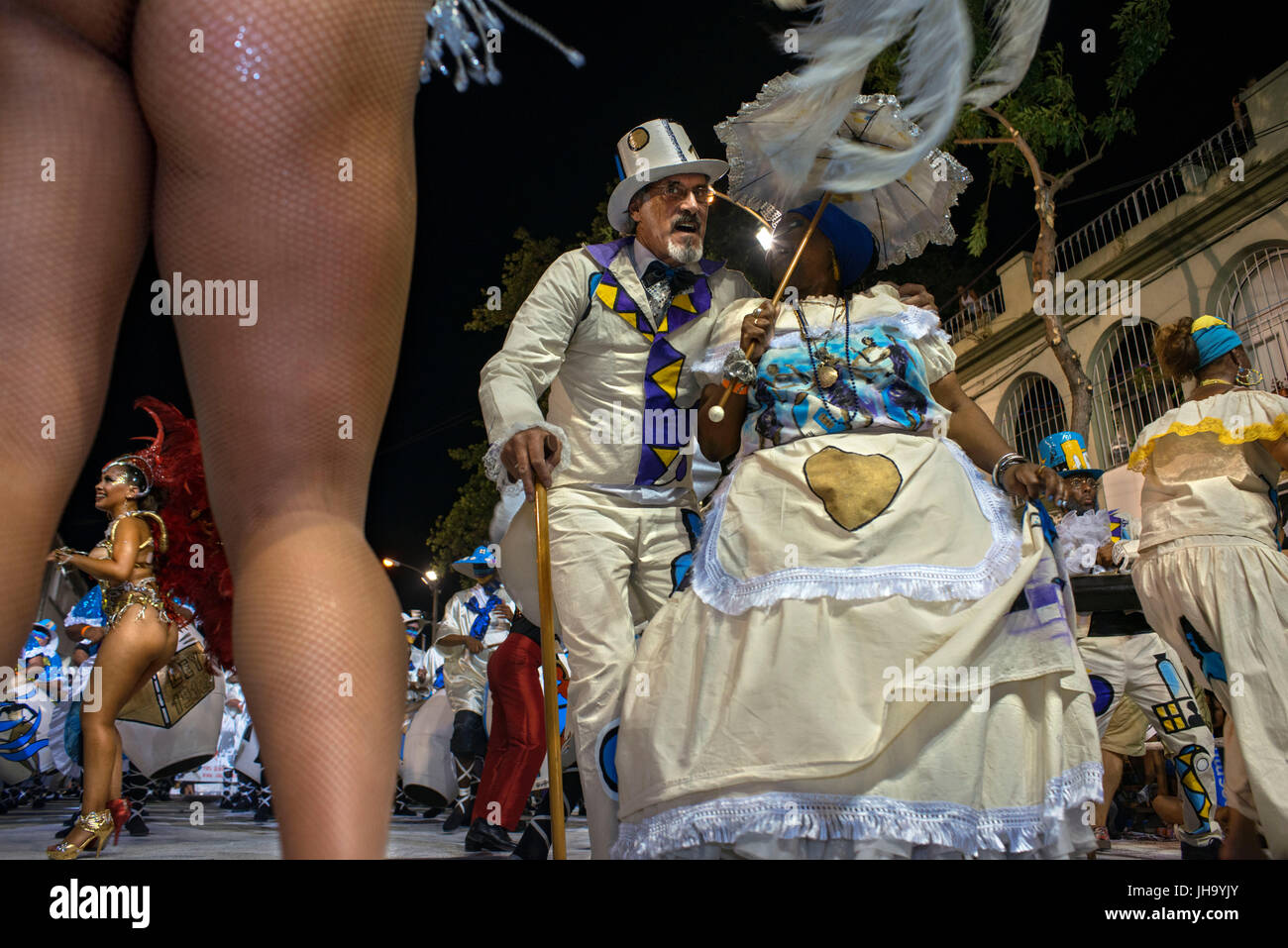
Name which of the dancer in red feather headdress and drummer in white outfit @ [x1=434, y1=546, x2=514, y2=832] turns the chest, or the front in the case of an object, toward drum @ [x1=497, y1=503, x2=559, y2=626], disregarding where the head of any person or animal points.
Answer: the drummer in white outfit

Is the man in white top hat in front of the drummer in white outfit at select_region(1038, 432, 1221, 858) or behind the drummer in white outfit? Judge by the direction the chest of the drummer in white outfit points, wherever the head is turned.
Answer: in front

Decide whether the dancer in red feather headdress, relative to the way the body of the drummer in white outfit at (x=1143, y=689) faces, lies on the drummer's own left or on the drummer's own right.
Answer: on the drummer's own right

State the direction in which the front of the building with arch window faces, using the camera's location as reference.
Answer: facing the viewer and to the left of the viewer

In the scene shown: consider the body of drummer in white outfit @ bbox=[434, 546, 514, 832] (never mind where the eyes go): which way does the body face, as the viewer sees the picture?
toward the camera

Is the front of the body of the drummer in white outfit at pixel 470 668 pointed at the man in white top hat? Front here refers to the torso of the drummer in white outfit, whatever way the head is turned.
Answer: yes

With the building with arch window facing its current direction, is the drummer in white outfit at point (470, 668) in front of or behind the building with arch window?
in front

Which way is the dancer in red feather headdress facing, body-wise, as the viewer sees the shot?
to the viewer's left

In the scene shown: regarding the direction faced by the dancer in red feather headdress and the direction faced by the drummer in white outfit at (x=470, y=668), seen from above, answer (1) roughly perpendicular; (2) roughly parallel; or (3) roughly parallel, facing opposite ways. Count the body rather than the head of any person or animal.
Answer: roughly perpendicular

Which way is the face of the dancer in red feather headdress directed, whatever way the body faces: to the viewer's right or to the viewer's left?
to the viewer's left
